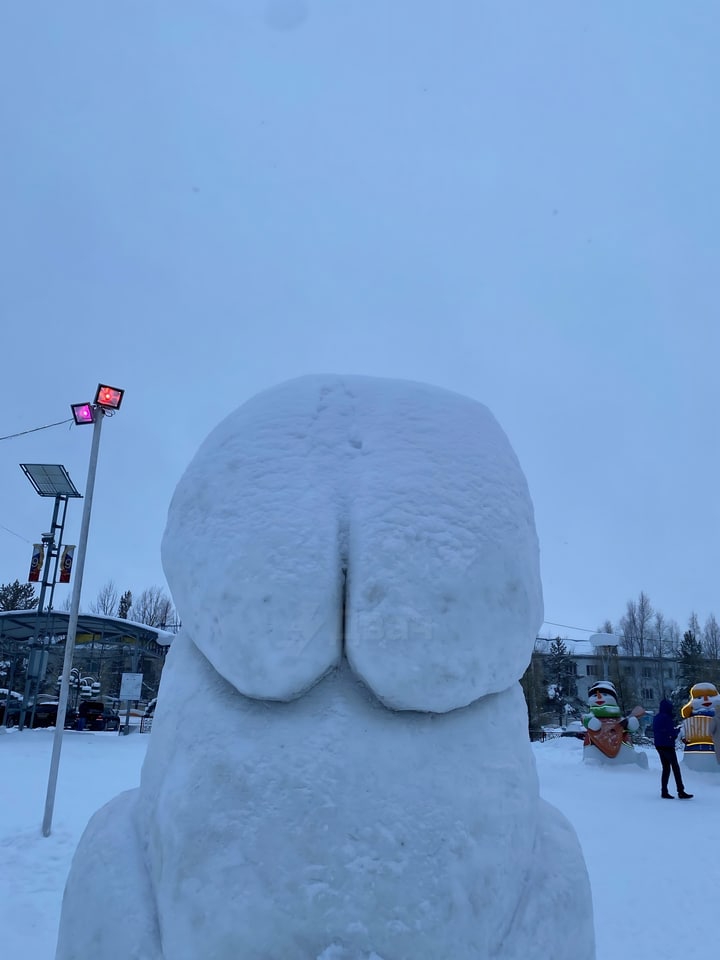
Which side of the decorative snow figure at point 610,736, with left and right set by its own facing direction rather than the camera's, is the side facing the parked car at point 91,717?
right

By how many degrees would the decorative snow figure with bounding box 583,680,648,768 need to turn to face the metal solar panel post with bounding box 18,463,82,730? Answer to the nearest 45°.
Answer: approximately 90° to its right

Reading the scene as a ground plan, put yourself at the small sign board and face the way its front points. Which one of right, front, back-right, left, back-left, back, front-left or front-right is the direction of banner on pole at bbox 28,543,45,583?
back-right

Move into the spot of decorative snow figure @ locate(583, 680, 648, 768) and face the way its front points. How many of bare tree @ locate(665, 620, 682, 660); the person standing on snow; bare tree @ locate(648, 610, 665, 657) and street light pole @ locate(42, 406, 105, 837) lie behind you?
2

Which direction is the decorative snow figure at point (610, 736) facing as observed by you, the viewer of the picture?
facing the viewer

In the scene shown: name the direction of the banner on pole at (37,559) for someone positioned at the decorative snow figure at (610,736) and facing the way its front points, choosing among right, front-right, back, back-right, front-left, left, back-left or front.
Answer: right

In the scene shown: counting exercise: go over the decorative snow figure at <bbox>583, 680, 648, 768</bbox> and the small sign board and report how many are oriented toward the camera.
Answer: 2

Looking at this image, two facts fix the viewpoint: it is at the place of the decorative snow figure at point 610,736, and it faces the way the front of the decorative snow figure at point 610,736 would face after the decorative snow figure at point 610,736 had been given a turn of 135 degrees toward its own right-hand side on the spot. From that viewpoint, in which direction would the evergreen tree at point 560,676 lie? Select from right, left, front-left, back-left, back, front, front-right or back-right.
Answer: front-right

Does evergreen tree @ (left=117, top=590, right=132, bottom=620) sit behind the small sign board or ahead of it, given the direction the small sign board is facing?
behind

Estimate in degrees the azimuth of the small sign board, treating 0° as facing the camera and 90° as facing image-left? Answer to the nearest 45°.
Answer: approximately 0°

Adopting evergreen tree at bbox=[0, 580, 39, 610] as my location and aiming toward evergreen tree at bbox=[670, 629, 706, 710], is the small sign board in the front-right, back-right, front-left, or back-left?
front-right
